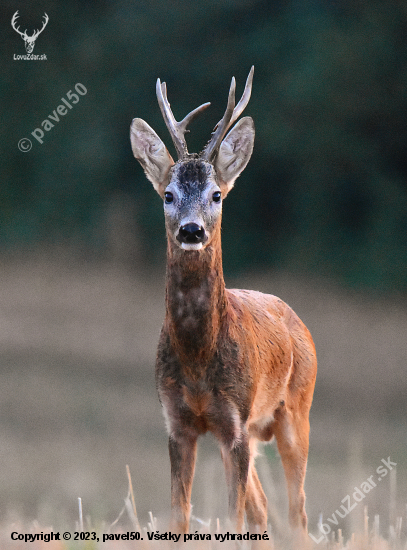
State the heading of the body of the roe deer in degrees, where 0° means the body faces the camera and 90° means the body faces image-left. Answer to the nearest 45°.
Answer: approximately 45°
